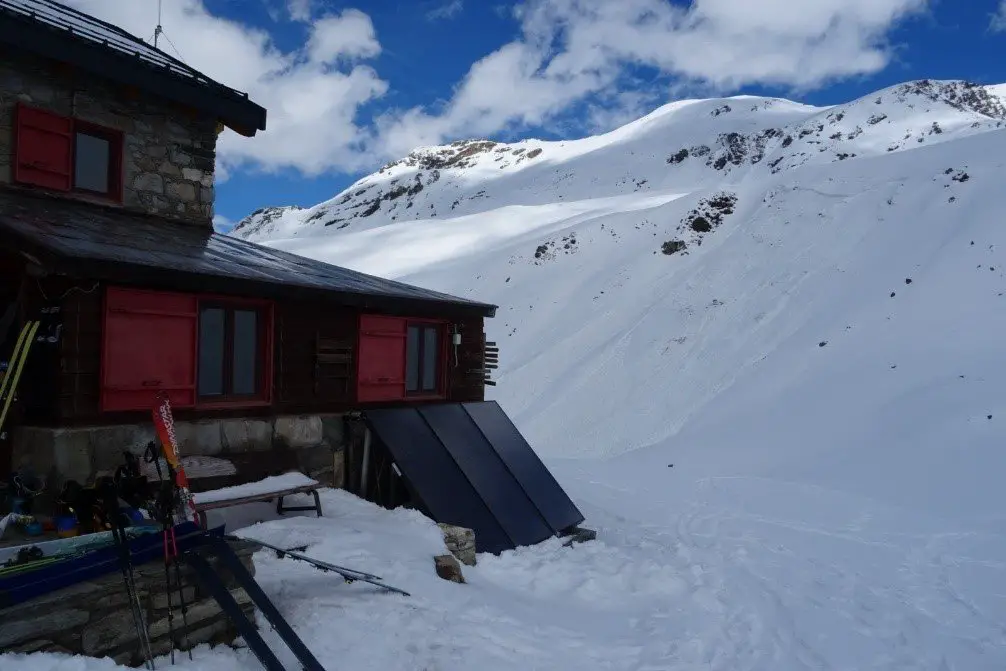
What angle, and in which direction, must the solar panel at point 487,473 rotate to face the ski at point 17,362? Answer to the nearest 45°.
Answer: approximately 90° to its right

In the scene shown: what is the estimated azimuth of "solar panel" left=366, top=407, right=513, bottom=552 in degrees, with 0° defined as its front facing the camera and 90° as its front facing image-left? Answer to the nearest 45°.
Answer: approximately 315°

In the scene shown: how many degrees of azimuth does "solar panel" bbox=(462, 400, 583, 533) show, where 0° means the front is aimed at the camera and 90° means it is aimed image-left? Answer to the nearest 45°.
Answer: approximately 315°

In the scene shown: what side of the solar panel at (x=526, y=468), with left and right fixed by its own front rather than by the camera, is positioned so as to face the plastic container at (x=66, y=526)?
right

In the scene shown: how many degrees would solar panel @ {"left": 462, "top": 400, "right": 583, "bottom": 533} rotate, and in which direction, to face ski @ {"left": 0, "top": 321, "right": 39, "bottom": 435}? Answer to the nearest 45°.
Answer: approximately 90° to its right

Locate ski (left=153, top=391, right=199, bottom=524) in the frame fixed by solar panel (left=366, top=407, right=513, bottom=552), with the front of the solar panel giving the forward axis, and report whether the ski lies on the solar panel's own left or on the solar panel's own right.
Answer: on the solar panel's own right

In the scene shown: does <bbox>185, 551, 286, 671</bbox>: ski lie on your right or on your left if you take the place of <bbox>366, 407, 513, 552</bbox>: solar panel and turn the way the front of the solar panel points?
on your right

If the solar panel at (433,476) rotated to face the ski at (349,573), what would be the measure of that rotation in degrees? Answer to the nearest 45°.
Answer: approximately 45° to its right
